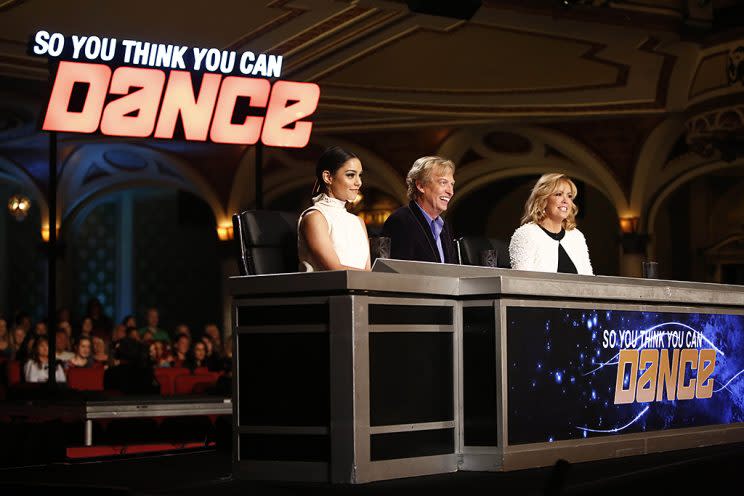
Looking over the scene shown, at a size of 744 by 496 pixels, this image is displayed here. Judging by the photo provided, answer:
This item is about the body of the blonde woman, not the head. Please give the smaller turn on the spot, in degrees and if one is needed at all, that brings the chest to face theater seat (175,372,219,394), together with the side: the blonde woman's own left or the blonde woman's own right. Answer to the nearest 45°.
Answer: approximately 180°

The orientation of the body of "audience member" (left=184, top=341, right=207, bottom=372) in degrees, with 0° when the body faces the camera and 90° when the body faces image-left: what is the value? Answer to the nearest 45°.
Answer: approximately 315°

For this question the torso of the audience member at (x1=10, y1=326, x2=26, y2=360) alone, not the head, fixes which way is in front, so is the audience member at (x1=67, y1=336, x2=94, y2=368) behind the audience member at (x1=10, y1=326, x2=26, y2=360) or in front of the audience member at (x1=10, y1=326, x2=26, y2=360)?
in front

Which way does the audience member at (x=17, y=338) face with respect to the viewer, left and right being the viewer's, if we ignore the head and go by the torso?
facing the viewer and to the right of the viewer

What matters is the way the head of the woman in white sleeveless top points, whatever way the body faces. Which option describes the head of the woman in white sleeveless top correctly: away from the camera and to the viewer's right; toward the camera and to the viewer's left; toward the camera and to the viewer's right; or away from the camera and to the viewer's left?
toward the camera and to the viewer's right

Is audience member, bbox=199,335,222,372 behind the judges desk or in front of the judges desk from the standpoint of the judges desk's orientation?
behind

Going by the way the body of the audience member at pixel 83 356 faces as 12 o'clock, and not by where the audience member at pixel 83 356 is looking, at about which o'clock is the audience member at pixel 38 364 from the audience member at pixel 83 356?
the audience member at pixel 38 364 is roughly at 2 o'clock from the audience member at pixel 83 356.

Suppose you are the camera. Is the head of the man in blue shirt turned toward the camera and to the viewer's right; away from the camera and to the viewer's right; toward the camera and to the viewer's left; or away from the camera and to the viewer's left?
toward the camera and to the viewer's right

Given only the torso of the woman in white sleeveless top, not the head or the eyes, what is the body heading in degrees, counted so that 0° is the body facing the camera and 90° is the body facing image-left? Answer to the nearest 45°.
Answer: approximately 315°
